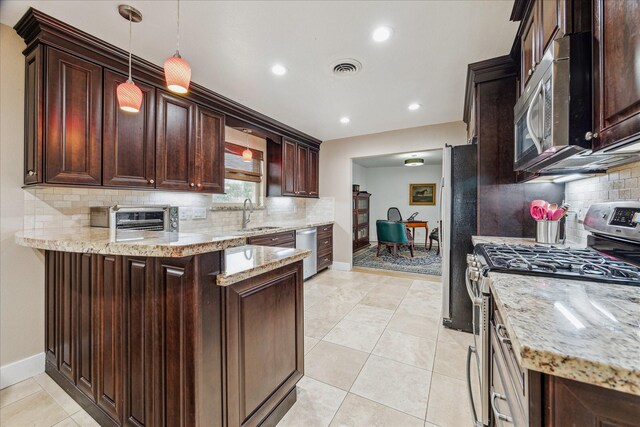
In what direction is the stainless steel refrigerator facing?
to the viewer's left

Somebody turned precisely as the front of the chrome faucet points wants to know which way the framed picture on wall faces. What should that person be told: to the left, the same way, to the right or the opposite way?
to the right

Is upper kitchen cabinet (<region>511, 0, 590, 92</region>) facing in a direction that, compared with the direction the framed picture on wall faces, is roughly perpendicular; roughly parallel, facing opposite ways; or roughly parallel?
roughly perpendicular

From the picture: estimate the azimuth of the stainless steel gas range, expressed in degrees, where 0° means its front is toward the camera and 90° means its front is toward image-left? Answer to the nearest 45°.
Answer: approximately 90°

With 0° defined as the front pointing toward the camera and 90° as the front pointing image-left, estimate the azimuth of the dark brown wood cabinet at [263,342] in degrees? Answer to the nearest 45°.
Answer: approximately 315°

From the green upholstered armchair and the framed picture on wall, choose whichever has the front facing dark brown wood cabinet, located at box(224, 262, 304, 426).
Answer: the framed picture on wall

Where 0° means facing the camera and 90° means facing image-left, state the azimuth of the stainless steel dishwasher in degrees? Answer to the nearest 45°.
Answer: approximately 315°

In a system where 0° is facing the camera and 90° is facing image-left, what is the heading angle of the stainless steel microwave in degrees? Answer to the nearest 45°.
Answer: approximately 90°

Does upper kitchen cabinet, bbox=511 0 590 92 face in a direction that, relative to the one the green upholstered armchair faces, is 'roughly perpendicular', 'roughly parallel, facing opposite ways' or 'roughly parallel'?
roughly perpendicular

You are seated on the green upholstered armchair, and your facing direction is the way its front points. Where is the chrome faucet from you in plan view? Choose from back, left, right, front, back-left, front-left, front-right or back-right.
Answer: back
